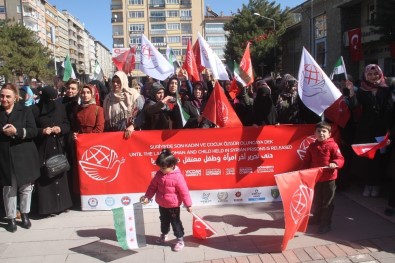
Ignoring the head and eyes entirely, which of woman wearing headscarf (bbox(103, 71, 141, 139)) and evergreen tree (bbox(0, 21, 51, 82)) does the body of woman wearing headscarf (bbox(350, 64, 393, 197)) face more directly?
the woman wearing headscarf

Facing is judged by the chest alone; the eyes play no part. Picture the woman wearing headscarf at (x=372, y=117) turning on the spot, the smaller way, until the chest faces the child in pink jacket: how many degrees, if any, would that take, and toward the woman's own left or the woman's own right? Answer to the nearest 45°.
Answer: approximately 45° to the woman's own right

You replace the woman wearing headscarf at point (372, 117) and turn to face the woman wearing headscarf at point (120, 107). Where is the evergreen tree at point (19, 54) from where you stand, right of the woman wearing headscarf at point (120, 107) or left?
right

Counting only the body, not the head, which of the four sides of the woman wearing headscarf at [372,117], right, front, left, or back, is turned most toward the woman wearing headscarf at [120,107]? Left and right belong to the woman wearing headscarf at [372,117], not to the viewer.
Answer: right

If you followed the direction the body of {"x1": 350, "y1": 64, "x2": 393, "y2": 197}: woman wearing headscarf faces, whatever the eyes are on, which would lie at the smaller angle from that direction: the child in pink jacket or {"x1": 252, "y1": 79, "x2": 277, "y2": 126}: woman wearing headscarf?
the child in pink jacket

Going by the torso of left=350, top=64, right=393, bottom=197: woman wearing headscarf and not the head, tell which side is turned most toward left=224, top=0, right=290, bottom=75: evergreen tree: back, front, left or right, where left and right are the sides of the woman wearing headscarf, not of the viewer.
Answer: back

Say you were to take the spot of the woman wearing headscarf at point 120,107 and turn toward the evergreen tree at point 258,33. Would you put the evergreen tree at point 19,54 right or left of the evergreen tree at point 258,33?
left

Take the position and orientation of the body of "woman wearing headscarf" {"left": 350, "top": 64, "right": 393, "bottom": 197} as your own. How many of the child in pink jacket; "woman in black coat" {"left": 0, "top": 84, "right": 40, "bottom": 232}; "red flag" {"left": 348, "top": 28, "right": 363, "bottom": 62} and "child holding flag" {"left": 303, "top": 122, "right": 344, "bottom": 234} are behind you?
1

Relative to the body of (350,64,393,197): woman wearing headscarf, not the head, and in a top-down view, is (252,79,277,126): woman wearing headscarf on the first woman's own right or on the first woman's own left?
on the first woman's own right

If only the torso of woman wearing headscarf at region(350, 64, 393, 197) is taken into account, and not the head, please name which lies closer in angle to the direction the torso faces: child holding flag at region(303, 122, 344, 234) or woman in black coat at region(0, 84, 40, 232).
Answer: the child holding flag

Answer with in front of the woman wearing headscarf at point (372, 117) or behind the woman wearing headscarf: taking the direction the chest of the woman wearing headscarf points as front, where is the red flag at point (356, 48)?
behind

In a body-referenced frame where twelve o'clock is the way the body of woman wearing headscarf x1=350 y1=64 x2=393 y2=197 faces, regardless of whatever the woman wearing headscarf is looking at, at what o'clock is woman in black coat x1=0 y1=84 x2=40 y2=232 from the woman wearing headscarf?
The woman in black coat is roughly at 2 o'clock from the woman wearing headscarf.

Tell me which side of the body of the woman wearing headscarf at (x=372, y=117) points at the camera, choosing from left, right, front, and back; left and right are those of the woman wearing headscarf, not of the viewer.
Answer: front
